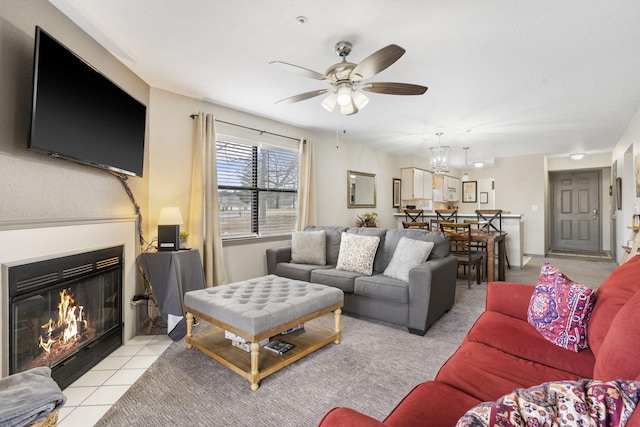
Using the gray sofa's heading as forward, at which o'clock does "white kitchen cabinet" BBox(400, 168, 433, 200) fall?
The white kitchen cabinet is roughly at 5 o'clock from the gray sofa.

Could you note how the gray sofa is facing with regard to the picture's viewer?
facing the viewer and to the left of the viewer

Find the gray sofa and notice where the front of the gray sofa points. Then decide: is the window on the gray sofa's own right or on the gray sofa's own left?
on the gray sofa's own right

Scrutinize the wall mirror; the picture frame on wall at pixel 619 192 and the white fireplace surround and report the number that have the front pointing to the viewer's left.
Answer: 1

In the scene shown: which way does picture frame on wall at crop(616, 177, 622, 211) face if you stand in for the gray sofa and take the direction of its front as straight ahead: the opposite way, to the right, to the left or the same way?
to the right

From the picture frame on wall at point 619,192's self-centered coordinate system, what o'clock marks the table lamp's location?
The table lamp is roughly at 10 o'clock from the picture frame on wall.

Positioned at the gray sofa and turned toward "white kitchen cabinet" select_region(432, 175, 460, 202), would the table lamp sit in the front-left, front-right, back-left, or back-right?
back-left

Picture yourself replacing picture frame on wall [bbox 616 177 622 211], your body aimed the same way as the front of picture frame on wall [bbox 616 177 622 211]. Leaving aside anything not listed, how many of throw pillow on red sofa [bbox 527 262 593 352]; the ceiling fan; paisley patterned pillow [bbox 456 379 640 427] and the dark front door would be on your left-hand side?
3

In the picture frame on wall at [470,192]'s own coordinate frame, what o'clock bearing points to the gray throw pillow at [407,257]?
The gray throw pillow is roughly at 12 o'clock from the picture frame on wall.

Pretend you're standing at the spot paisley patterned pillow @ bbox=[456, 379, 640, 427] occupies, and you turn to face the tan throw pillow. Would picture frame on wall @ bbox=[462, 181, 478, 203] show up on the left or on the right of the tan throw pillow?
right

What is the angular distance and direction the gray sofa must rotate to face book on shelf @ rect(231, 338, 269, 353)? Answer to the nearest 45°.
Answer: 0° — it already faces it

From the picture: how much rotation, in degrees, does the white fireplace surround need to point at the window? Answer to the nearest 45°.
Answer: approximately 90° to its left

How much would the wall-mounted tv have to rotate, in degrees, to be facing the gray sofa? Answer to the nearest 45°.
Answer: approximately 45° to its left

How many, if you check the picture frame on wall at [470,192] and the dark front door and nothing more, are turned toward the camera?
2

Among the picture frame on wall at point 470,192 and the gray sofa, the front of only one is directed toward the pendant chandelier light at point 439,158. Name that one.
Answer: the picture frame on wall

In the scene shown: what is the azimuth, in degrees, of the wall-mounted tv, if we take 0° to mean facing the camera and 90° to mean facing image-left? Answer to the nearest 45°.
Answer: approximately 315°

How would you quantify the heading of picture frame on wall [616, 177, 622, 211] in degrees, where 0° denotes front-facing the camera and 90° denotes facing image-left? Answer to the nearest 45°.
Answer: approximately 90°

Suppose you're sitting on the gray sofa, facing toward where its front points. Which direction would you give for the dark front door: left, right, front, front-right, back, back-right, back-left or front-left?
back
